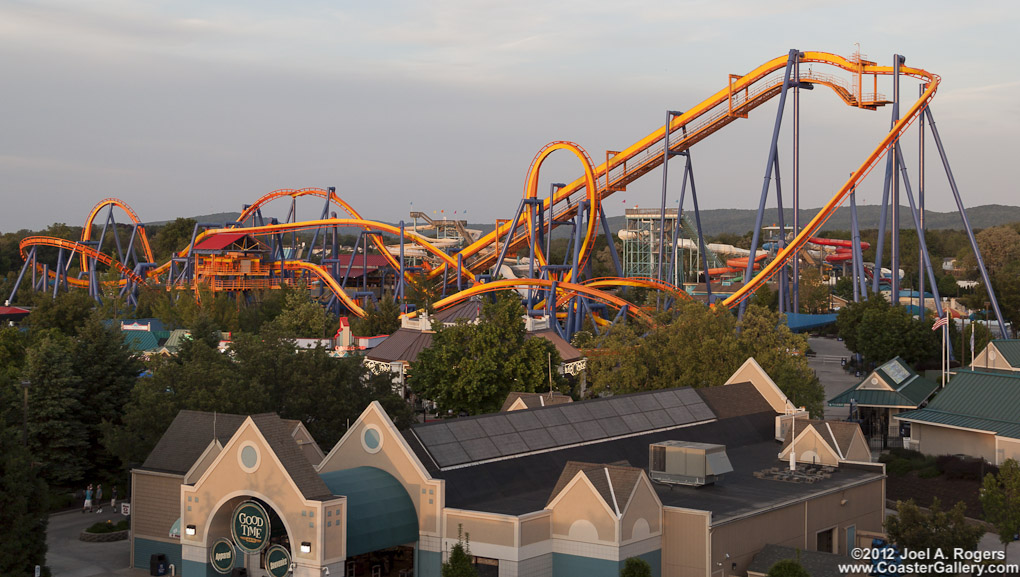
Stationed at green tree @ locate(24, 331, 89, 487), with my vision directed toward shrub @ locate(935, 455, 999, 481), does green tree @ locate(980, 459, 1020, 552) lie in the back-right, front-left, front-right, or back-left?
front-right

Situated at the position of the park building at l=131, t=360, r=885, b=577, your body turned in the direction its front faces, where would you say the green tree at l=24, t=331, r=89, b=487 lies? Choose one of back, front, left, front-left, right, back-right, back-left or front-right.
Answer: right

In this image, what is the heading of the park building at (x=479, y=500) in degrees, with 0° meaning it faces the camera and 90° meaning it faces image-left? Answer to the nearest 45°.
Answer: approximately 45°

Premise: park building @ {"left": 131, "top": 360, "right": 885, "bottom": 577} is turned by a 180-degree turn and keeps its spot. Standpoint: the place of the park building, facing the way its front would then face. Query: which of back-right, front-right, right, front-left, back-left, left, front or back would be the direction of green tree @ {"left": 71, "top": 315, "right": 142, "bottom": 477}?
left

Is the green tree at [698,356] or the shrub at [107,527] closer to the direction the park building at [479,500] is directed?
the shrub

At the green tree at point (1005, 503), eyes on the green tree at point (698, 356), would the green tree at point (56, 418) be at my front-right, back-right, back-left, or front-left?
front-left

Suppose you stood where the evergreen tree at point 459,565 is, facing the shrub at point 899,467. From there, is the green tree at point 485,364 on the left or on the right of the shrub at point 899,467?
left

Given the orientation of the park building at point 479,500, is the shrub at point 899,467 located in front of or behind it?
behind

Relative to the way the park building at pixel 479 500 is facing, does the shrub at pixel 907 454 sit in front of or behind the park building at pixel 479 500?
behind

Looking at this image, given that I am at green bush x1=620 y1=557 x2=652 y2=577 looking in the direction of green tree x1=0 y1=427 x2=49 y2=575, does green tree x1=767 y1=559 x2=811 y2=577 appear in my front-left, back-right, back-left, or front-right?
back-right

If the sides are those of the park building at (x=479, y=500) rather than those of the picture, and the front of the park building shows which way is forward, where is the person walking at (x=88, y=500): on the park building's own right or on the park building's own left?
on the park building's own right

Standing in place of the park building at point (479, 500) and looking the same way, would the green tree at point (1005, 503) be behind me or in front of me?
behind

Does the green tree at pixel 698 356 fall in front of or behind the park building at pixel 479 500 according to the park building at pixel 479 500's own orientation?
behind

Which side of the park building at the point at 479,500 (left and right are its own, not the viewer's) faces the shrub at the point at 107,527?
right

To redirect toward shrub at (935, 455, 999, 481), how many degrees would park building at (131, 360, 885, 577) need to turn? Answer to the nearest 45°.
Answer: approximately 180°
